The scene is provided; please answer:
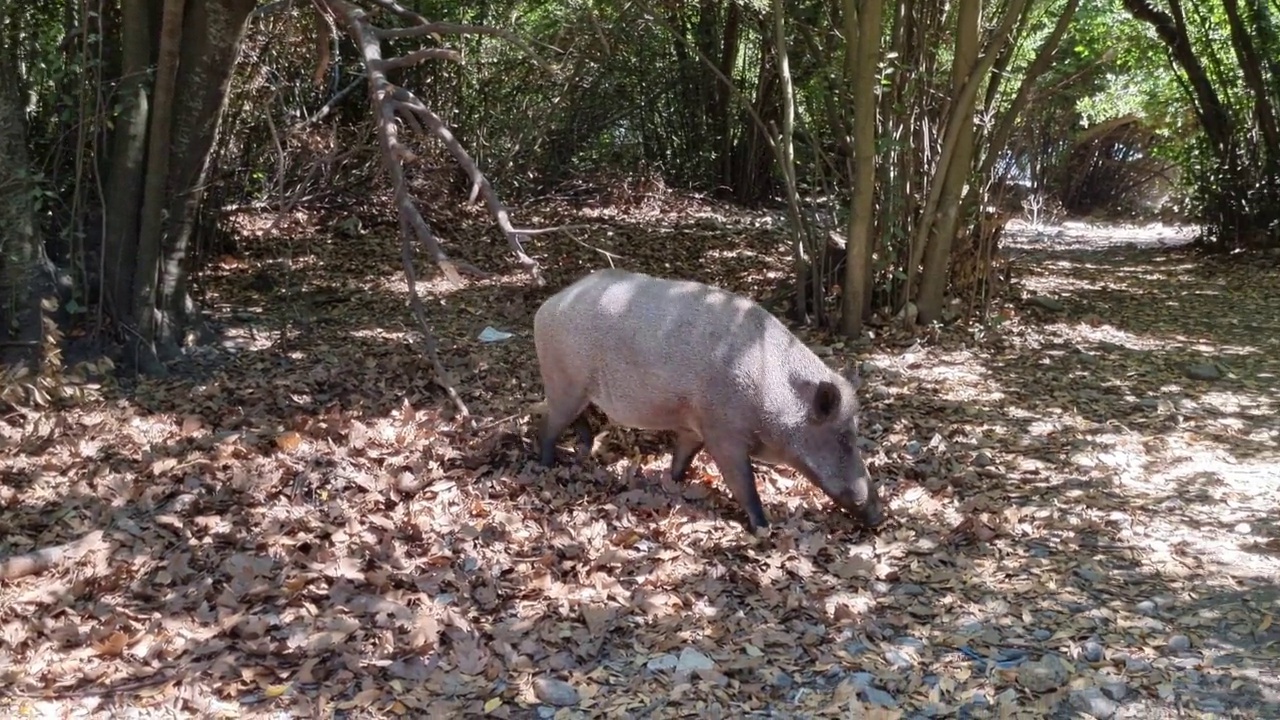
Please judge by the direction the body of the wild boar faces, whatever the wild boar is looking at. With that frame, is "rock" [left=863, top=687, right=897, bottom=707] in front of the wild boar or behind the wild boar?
in front

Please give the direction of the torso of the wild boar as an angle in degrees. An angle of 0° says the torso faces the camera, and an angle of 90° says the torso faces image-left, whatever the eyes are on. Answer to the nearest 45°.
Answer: approximately 315°

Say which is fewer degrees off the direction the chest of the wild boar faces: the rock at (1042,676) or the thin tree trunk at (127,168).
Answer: the rock

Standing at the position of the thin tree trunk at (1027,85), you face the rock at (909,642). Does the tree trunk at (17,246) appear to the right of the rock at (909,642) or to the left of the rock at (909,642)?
right

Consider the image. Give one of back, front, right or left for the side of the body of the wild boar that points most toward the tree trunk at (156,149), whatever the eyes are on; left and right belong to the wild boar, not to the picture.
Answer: back

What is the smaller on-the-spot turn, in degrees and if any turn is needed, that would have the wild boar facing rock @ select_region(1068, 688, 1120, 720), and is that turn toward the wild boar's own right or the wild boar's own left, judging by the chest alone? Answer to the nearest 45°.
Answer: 0° — it already faces it

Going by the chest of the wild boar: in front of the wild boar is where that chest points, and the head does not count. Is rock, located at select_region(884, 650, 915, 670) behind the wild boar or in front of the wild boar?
in front

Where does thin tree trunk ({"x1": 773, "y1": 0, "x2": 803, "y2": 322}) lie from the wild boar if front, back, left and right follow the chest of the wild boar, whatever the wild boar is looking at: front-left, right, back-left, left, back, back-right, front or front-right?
back-left

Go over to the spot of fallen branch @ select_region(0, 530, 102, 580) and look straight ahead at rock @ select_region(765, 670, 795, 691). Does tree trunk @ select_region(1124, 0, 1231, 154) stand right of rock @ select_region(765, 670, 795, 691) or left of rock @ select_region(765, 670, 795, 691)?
left

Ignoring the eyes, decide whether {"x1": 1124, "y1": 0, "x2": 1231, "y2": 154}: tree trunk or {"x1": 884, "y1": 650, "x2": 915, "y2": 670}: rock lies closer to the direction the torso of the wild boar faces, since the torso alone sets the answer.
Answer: the rock

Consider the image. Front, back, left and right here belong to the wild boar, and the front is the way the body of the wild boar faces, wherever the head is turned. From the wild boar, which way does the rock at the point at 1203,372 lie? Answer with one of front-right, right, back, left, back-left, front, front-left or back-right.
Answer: left
